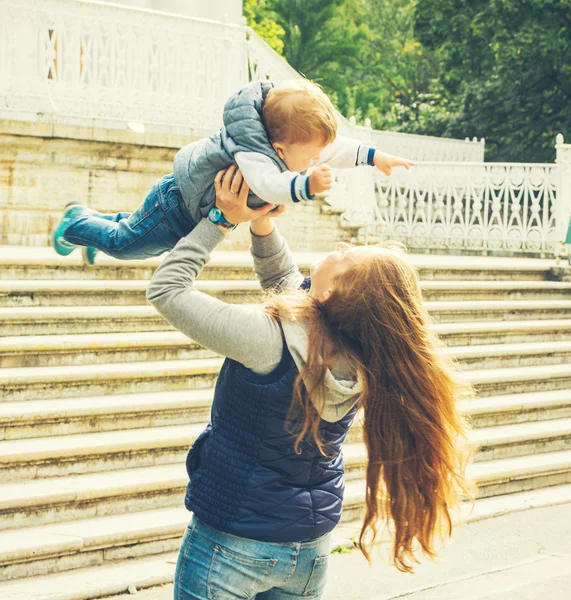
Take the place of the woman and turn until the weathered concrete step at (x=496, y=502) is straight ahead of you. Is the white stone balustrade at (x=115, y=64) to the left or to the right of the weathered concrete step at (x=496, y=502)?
left

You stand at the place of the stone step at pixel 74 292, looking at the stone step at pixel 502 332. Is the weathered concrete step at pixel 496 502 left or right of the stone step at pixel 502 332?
right

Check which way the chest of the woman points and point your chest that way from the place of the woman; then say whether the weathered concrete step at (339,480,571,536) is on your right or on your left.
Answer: on your right

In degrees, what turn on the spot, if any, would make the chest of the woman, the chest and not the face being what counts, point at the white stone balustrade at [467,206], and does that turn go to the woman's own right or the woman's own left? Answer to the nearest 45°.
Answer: approximately 45° to the woman's own right

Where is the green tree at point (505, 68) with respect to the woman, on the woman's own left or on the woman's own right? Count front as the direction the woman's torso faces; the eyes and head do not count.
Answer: on the woman's own right

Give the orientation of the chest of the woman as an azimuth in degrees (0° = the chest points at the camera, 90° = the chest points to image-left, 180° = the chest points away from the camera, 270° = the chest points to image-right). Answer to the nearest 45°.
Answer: approximately 135°

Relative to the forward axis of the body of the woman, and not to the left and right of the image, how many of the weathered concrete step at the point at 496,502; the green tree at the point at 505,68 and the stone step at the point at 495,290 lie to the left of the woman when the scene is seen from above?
0

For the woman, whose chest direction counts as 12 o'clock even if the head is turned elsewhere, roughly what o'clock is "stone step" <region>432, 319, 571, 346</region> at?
The stone step is roughly at 2 o'clock from the woman.

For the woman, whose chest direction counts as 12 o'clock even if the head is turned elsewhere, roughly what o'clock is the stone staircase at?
The stone staircase is roughly at 1 o'clock from the woman.
